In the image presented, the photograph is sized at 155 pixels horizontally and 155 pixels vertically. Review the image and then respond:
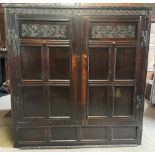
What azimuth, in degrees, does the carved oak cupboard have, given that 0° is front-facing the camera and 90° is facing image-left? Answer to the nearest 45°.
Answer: approximately 0°
